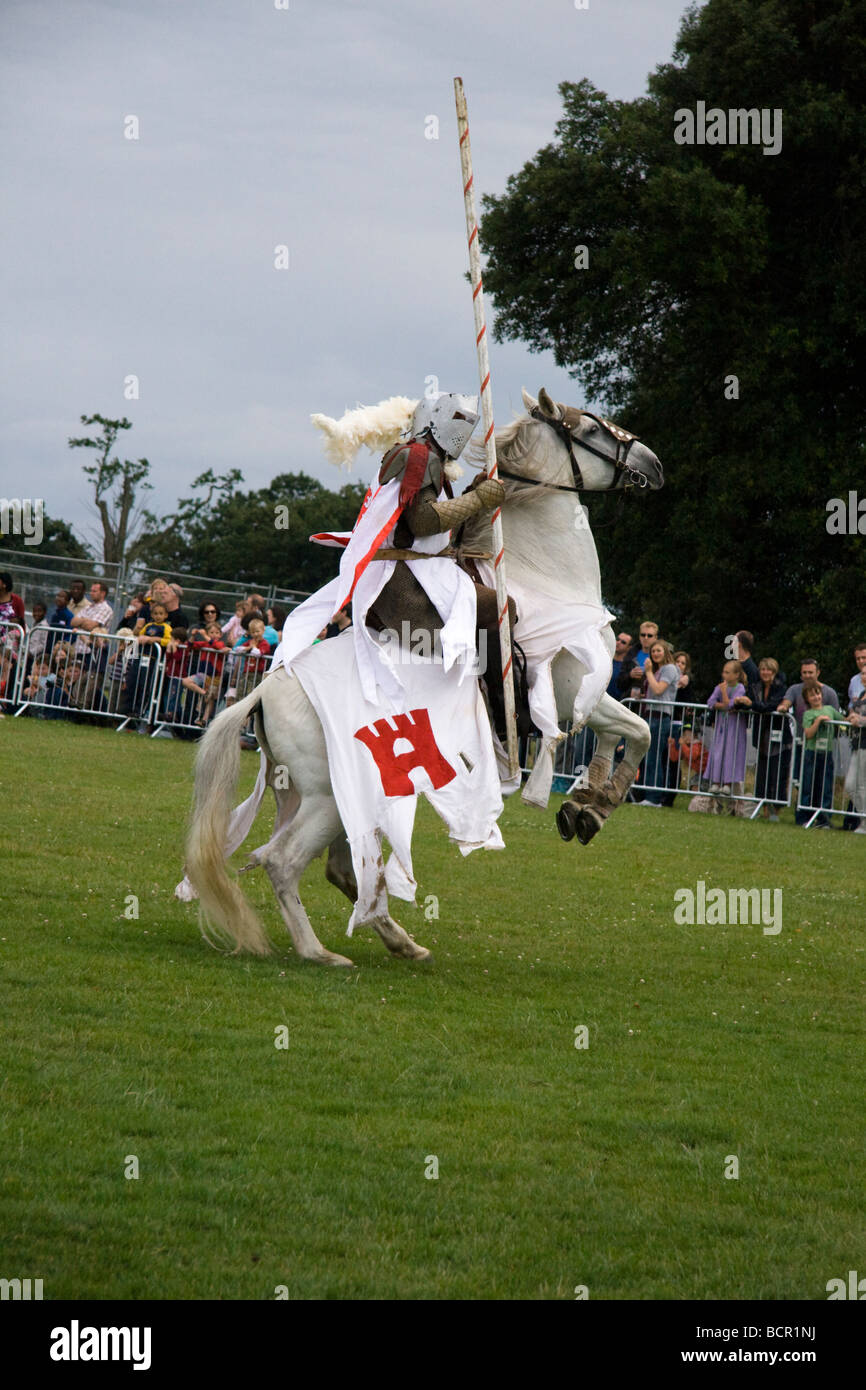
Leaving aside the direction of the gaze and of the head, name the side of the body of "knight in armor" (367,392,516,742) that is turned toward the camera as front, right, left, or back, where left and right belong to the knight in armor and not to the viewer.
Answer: right

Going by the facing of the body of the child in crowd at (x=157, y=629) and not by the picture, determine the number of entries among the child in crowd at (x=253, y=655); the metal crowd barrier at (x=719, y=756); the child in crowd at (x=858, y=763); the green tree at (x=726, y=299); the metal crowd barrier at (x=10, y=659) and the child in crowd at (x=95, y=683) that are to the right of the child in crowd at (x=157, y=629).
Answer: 2

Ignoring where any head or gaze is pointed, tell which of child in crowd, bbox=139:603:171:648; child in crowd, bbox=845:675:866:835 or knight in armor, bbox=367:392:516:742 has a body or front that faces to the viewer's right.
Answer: the knight in armor

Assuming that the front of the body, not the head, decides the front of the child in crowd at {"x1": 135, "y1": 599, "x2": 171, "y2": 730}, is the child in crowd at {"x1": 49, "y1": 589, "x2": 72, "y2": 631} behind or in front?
behind

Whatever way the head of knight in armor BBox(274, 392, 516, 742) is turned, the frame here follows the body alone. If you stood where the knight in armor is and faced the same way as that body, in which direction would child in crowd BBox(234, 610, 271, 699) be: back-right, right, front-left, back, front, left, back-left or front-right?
left

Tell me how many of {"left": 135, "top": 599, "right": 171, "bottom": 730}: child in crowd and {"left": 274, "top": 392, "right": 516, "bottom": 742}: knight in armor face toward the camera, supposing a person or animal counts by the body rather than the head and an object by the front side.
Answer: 1

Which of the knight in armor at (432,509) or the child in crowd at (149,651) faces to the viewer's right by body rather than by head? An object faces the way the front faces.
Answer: the knight in armor

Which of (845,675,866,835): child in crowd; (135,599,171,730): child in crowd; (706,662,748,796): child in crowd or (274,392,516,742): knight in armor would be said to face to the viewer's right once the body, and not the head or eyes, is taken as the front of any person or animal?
the knight in armor

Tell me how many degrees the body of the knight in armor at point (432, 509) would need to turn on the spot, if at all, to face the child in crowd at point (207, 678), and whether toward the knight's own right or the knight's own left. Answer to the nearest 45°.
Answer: approximately 90° to the knight's own left
